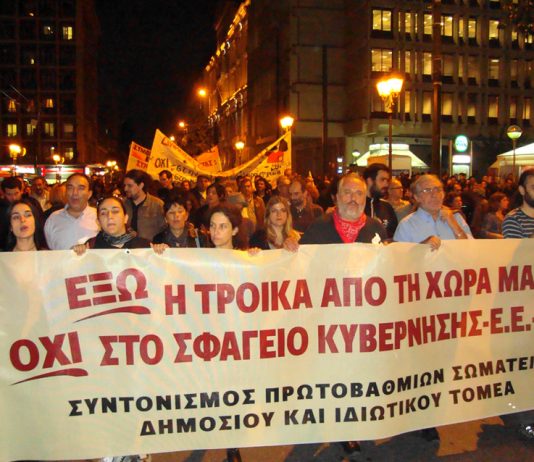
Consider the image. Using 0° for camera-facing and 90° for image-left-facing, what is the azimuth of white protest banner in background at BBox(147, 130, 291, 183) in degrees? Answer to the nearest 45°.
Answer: approximately 0°

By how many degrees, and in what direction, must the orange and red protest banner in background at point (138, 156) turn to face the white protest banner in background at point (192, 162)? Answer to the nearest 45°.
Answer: approximately 45° to its left

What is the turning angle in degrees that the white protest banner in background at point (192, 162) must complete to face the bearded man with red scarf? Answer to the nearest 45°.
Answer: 0° — it already faces them

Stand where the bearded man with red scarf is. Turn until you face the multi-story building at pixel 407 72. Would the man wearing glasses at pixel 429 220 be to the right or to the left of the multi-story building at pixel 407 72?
right

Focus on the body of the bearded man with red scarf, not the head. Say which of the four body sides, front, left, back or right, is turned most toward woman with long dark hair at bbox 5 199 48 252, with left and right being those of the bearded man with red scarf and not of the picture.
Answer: right

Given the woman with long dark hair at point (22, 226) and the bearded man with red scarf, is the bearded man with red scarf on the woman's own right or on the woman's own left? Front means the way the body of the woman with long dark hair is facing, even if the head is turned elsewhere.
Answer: on the woman's own left

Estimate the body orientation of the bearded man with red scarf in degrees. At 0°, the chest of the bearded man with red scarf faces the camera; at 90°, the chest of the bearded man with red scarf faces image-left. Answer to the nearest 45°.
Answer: approximately 0°

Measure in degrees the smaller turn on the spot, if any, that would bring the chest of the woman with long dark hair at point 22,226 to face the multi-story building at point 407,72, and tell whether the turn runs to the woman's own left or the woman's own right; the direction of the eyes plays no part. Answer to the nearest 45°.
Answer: approximately 135° to the woman's own left

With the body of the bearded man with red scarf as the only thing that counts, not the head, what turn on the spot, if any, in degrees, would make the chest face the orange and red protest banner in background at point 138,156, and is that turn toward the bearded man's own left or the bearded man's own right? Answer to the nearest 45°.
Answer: approximately 135° to the bearded man's own right
